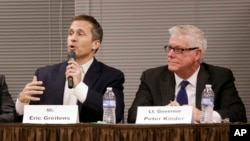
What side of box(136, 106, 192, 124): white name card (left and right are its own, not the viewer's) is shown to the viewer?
front

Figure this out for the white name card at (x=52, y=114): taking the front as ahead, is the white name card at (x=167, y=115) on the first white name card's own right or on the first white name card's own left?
on the first white name card's own left

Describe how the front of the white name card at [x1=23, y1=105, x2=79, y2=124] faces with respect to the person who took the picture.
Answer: facing the viewer

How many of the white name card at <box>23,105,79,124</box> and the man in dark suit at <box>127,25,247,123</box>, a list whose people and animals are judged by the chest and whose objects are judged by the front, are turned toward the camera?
2

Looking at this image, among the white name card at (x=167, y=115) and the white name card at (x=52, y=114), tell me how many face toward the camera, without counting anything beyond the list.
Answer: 2

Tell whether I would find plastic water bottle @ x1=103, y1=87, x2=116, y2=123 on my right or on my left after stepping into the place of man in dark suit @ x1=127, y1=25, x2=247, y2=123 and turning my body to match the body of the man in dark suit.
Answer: on my right

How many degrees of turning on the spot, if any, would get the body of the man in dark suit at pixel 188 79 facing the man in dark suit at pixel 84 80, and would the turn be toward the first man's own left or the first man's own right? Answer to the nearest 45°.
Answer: approximately 90° to the first man's own right

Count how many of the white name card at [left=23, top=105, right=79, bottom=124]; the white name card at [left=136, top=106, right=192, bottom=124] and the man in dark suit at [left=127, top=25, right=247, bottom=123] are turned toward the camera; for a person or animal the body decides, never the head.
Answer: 3

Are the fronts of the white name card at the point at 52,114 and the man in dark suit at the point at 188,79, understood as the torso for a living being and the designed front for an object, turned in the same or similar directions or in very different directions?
same or similar directions

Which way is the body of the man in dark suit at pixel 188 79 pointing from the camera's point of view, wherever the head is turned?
toward the camera

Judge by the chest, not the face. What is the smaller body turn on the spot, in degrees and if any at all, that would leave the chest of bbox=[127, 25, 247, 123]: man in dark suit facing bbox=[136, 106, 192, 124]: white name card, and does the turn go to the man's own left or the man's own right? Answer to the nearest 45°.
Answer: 0° — they already face it

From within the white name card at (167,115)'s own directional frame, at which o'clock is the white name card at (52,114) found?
the white name card at (52,114) is roughly at 3 o'clock from the white name card at (167,115).

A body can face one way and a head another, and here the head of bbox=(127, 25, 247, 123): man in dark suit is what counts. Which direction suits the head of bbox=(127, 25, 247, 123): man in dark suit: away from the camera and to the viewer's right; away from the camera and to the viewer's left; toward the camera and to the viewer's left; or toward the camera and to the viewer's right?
toward the camera and to the viewer's left
